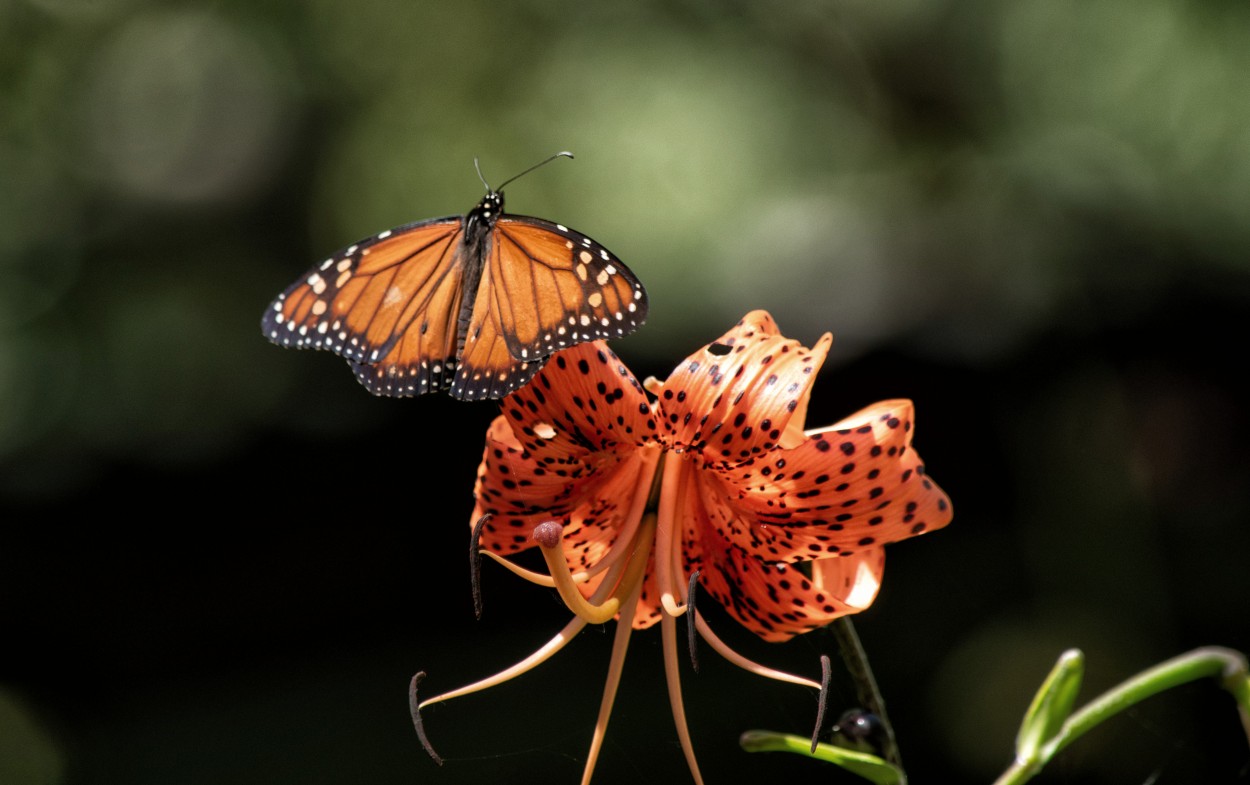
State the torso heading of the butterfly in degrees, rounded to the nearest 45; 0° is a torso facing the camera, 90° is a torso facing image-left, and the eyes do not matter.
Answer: approximately 180°
